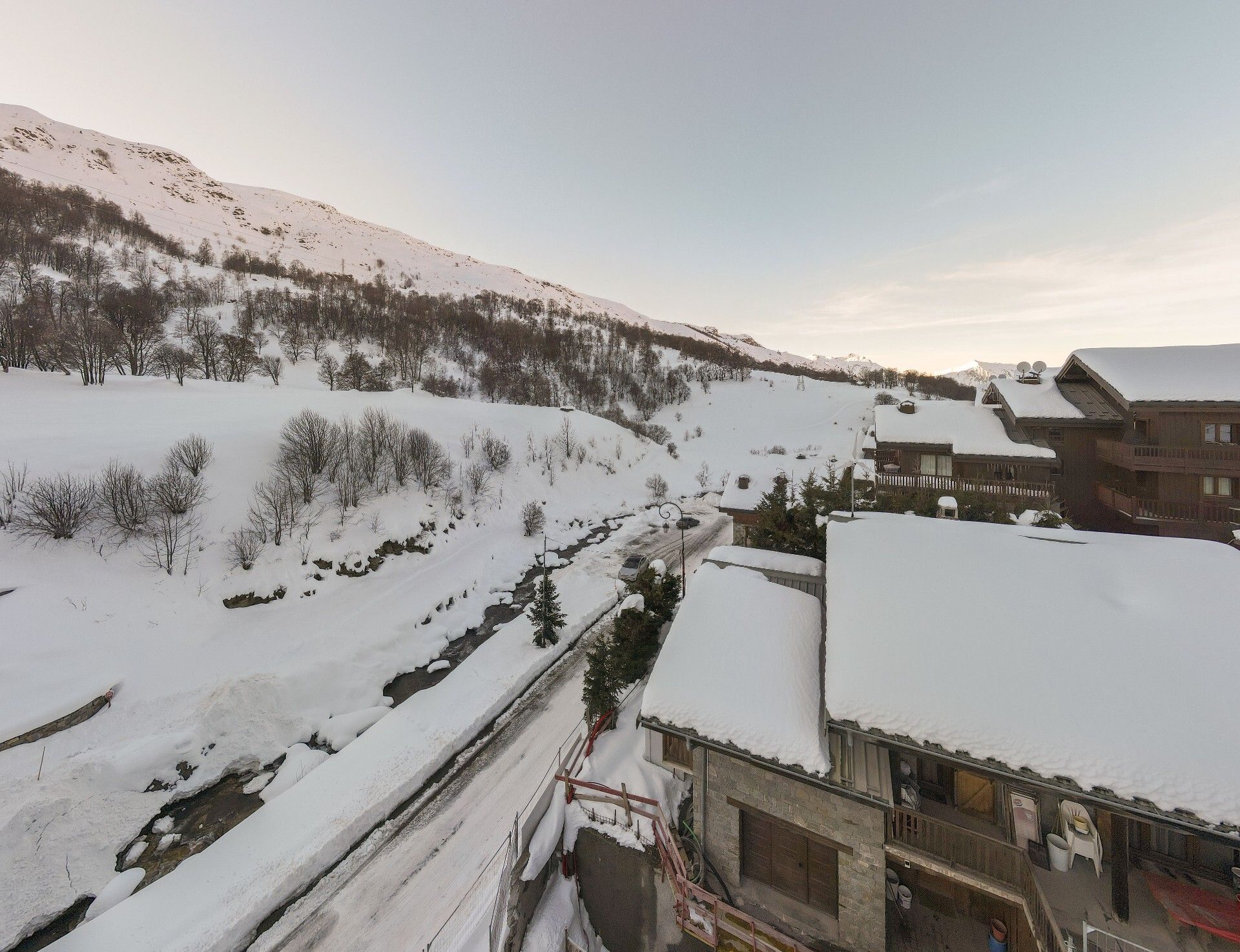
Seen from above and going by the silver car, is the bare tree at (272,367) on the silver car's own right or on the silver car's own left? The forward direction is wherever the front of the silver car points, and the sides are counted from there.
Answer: on the silver car's own right

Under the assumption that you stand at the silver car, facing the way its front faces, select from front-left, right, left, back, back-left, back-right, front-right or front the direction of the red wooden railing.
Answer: front-left

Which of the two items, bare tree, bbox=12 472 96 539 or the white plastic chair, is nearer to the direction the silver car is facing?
the bare tree

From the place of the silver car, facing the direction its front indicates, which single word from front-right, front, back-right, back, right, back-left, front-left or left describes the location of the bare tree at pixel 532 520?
right

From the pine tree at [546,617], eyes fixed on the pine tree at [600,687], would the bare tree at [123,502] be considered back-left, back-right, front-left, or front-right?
back-right

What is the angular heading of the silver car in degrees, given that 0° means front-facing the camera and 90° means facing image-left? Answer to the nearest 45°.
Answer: approximately 45°

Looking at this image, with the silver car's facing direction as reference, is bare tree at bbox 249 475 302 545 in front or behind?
in front

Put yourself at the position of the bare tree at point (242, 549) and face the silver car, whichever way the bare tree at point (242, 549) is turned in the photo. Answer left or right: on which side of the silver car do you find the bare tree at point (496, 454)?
left

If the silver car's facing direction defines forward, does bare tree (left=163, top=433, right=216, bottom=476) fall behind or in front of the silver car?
in front

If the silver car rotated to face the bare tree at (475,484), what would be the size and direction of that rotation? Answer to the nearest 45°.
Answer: approximately 90° to its right
